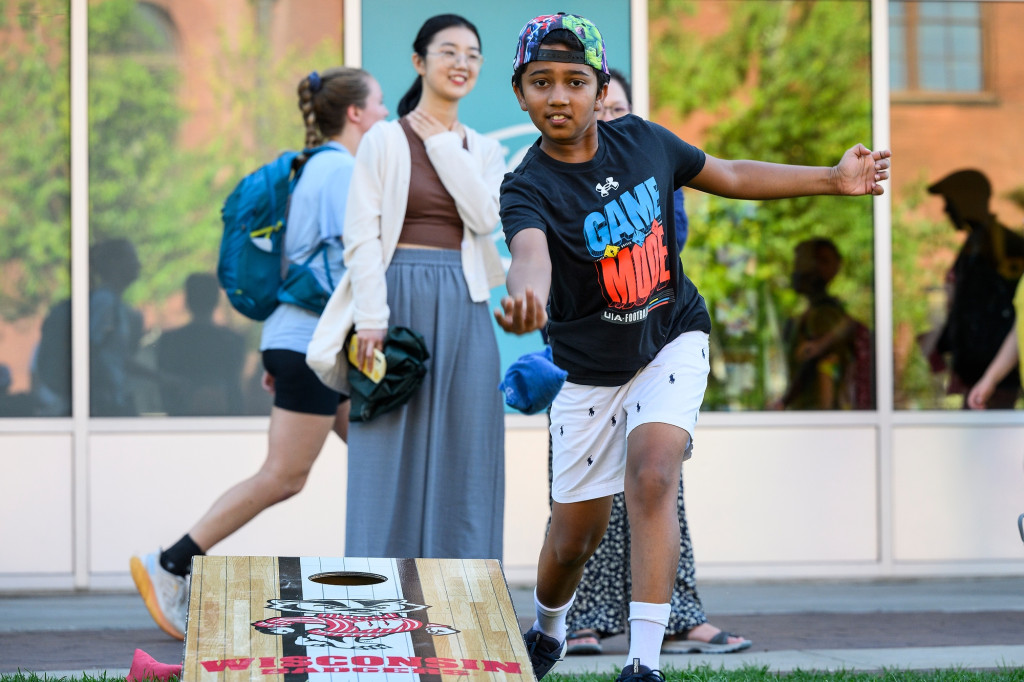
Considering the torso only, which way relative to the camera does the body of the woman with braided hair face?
to the viewer's right

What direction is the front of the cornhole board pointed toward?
toward the camera

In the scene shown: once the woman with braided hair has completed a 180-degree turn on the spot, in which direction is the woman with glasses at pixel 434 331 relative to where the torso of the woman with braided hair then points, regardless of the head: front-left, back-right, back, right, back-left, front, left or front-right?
back-left

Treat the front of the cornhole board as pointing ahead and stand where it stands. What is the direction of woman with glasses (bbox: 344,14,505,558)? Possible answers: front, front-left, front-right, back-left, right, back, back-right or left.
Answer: back

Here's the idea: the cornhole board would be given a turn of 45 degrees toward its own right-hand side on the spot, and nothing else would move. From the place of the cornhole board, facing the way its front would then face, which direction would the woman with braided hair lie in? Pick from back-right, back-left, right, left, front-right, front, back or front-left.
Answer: back-right
